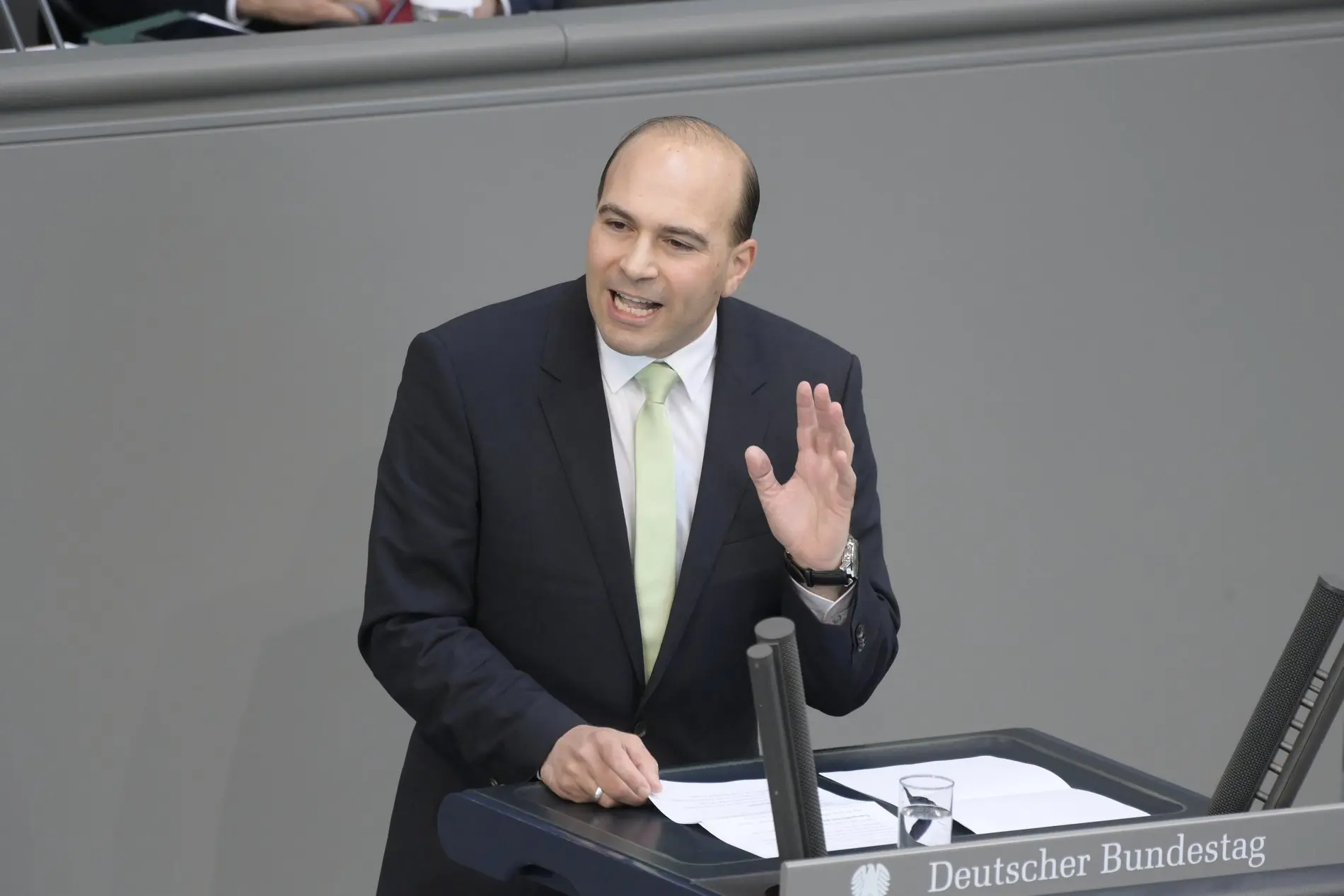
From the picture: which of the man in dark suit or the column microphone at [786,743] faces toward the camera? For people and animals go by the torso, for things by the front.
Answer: the man in dark suit

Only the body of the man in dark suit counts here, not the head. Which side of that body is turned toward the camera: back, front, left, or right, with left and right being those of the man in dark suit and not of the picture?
front

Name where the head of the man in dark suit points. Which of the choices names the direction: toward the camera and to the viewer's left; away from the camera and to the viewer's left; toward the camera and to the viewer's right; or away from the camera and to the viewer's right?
toward the camera and to the viewer's left

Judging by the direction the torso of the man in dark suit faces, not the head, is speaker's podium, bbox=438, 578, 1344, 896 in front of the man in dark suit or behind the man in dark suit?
in front

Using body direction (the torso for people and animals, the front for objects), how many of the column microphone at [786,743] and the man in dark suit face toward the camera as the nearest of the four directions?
1
